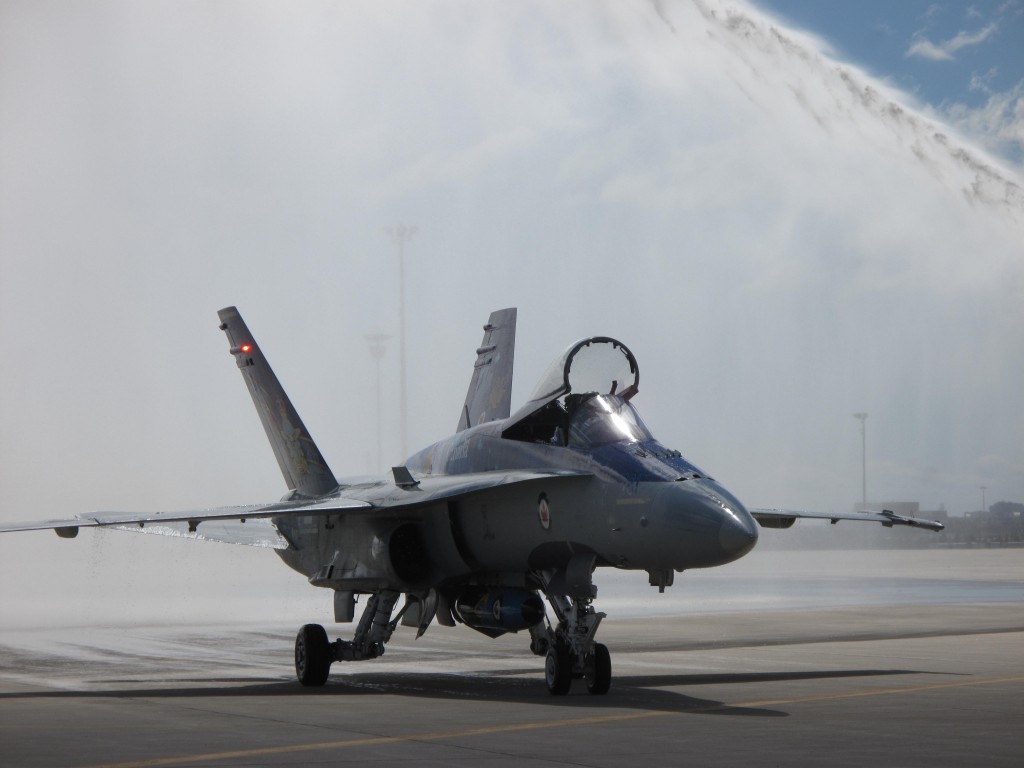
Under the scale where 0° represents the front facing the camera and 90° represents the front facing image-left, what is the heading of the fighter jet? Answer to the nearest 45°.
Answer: approximately 315°
